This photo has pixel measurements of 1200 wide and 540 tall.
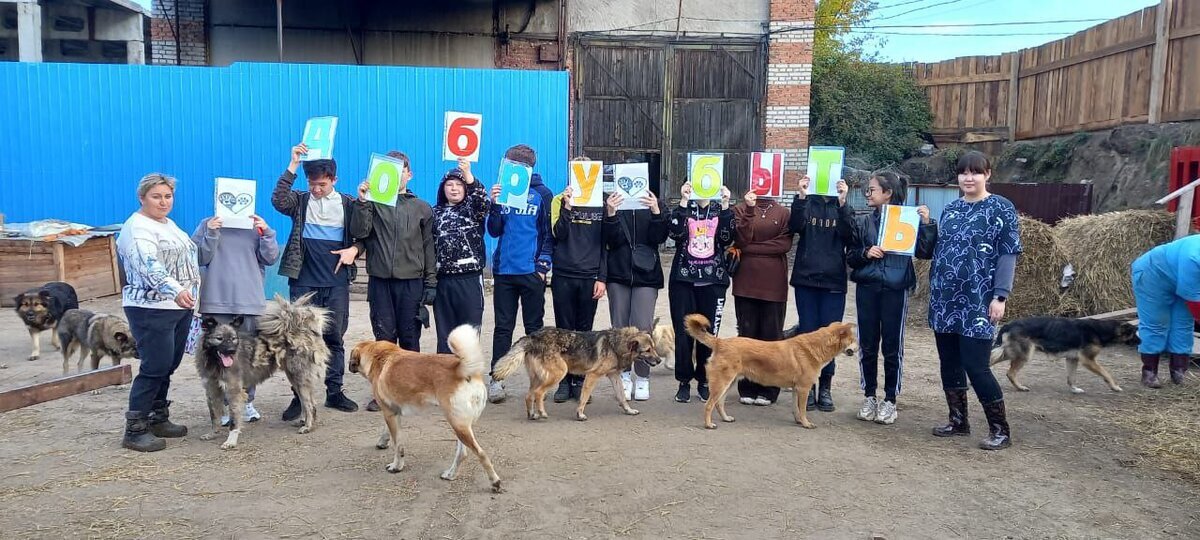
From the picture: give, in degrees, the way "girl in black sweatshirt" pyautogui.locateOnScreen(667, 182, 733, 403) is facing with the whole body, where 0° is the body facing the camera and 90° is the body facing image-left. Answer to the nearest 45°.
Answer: approximately 0°

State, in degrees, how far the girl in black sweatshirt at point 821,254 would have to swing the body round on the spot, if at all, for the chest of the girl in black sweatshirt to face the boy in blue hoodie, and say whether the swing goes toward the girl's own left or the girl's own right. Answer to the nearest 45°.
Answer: approximately 90° to the girl's own right

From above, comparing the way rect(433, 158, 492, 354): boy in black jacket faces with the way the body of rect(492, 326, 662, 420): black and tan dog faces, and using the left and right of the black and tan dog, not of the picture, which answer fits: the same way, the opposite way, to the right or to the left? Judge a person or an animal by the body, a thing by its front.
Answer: to the right

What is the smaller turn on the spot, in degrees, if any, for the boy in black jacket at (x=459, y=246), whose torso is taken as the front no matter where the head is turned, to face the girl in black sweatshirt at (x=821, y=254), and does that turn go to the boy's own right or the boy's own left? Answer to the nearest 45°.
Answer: approximately 90° to the boy's own left

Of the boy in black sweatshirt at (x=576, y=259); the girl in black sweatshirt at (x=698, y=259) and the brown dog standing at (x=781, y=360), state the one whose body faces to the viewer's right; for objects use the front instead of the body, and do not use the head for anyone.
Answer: the brown dog standing

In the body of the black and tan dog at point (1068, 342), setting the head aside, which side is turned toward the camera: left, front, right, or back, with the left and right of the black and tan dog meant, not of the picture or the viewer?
right

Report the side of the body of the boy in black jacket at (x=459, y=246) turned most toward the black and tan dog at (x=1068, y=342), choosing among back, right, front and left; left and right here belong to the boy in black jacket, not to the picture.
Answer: left

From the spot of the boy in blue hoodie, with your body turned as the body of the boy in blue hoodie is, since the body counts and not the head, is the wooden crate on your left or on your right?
on your right

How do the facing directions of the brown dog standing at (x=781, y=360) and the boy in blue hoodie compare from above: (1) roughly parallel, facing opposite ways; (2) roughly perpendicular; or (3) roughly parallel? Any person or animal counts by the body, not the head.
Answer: roughly perpendicular
